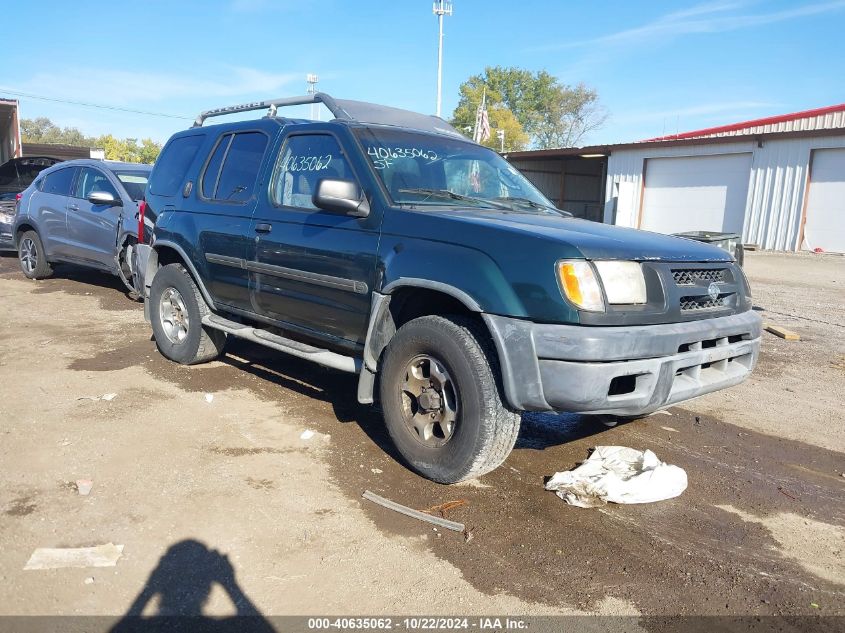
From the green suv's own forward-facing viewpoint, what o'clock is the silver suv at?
The silver suv is roughly at 6 o'clock from the green suv.

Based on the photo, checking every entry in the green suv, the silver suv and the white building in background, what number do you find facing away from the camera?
0

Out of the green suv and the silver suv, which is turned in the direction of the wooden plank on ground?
the silver suv

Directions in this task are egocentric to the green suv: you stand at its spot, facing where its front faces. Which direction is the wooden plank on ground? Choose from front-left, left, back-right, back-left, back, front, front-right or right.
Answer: left

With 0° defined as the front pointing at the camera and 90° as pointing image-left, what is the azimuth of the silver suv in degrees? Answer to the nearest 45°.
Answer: approximately 315°

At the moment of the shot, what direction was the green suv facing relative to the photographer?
facing the viewer and to the right of the viewer

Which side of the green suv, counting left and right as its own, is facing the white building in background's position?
left

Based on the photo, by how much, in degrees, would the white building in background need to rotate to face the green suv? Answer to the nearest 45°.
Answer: approximately 45° to its left

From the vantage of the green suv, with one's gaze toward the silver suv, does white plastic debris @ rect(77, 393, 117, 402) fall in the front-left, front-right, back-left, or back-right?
front-left

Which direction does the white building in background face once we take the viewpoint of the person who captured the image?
facing the viewer and to the left of the viewer

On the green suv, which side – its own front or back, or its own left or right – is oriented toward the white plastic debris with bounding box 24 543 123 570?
right

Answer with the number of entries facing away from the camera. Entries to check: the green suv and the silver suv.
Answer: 0
